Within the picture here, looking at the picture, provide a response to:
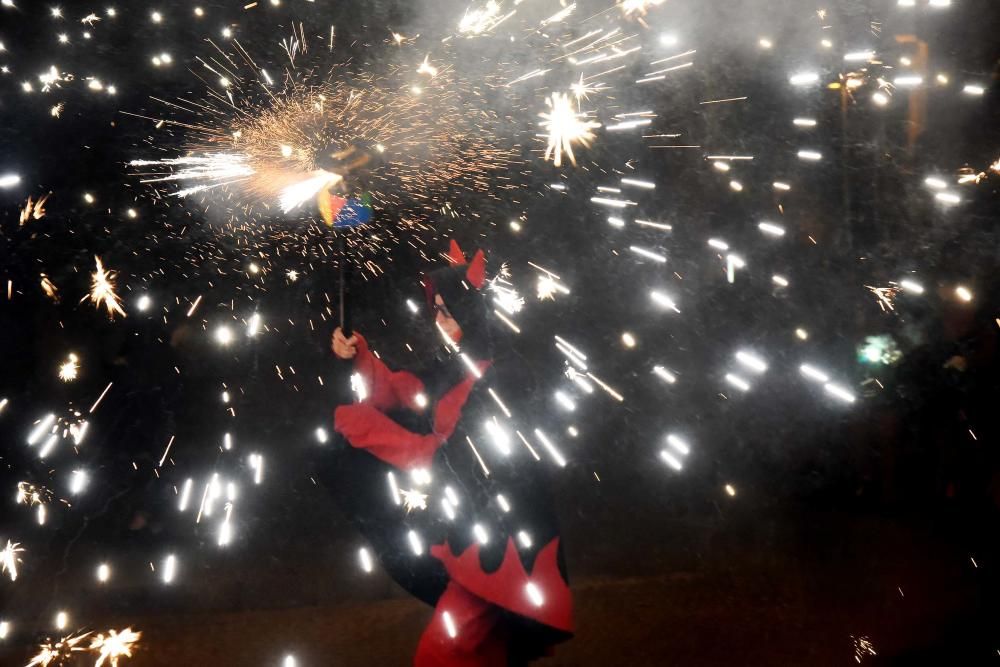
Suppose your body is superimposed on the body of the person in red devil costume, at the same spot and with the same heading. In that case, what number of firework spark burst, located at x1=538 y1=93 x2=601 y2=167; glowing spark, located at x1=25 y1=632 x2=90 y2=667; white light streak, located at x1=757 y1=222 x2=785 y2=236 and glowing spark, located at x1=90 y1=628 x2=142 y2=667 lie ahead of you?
2

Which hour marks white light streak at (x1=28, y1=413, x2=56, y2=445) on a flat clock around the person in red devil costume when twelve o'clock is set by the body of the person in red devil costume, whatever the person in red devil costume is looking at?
The white light streak is roughly at 1 o'clock from the person in red devil costume.

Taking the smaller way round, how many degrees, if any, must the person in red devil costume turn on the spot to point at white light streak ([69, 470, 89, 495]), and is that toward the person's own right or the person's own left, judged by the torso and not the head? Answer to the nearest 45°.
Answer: approximately 45° to the person's own right

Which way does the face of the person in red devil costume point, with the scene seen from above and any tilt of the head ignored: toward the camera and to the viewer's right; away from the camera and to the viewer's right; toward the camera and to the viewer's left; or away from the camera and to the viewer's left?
toward the camera and to the viewer's left

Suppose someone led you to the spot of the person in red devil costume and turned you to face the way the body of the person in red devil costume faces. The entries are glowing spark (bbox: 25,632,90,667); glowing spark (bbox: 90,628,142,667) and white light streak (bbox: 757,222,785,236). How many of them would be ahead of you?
2

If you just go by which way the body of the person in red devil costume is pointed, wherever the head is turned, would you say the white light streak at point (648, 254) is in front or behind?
behind

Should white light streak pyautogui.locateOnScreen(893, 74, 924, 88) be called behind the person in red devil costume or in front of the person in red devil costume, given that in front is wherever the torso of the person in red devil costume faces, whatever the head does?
behind

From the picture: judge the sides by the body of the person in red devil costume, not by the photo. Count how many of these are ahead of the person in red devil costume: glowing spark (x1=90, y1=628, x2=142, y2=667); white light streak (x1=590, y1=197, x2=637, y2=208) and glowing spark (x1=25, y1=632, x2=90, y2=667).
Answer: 2

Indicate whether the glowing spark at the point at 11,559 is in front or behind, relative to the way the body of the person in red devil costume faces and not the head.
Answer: in front

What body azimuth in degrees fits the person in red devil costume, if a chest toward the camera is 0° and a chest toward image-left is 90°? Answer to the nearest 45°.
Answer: approximately 90°
